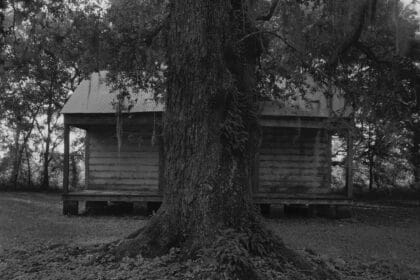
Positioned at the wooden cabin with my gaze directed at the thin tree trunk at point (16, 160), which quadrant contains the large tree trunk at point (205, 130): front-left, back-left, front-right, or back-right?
back-left

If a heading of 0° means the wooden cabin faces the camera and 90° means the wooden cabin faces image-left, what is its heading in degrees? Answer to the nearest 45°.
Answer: approximately 0°

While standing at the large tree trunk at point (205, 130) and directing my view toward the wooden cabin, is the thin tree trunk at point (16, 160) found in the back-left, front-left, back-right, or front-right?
front-left

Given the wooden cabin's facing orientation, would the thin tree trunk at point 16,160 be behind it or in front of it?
behind

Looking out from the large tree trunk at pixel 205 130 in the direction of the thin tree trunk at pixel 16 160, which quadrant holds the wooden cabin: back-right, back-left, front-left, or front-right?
front-right

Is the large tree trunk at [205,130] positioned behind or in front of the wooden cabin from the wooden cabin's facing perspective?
in front
